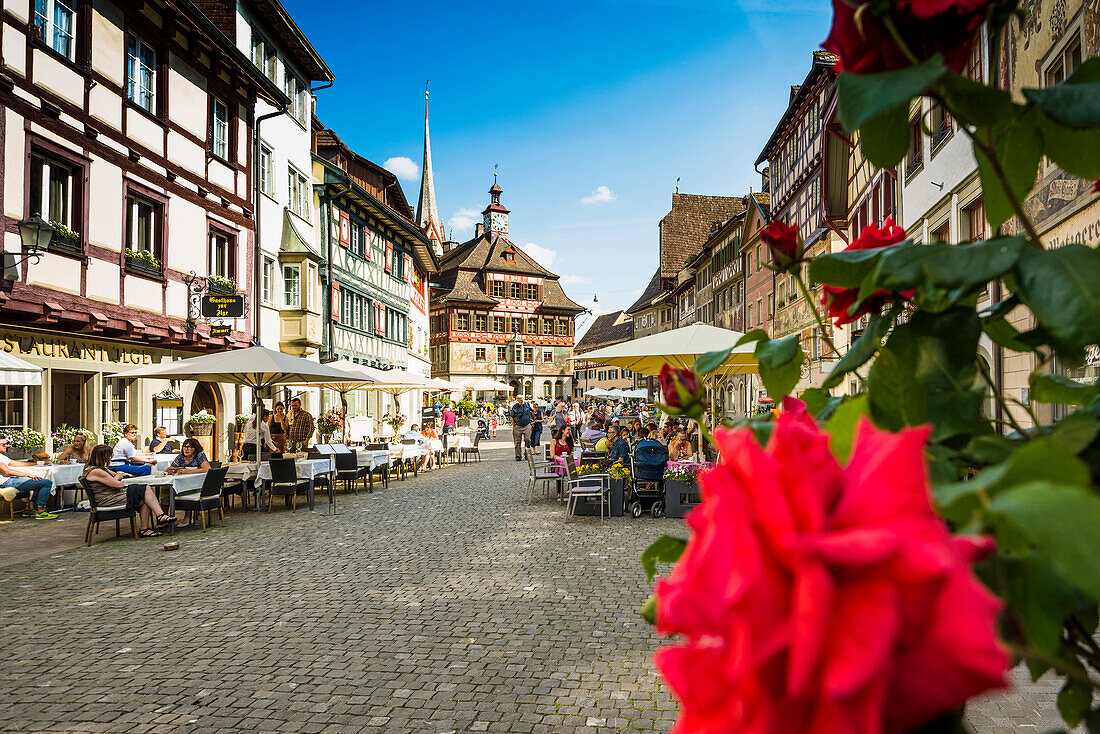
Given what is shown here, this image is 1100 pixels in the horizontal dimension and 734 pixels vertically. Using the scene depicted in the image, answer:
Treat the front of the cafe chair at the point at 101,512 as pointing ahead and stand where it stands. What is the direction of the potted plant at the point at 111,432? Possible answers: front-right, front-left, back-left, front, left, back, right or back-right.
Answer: left

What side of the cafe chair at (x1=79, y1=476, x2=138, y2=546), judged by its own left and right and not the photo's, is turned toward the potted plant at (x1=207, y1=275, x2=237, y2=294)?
left

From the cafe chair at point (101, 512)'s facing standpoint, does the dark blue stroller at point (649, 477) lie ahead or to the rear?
ahead

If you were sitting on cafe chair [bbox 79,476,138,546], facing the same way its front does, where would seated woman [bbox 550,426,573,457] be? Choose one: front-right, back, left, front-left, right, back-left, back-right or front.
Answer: front

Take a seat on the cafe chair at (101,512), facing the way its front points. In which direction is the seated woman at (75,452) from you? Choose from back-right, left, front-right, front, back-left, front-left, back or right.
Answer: left

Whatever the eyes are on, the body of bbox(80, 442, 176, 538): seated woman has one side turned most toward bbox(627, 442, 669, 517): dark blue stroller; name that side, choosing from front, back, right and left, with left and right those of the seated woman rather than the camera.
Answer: front

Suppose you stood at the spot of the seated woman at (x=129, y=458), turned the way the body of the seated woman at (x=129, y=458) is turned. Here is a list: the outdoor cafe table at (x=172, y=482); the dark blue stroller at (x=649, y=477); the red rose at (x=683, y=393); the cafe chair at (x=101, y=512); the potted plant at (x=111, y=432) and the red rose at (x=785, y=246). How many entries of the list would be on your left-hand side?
1

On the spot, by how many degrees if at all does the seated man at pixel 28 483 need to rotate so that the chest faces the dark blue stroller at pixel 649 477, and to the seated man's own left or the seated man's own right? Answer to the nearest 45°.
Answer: approximately 45° to the seated man's own right

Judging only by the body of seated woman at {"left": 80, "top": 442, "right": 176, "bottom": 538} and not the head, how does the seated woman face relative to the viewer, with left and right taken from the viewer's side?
facing to the right of the viewer

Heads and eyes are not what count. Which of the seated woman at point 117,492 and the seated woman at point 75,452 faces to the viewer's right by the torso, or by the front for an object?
the seated woman at point 117,492

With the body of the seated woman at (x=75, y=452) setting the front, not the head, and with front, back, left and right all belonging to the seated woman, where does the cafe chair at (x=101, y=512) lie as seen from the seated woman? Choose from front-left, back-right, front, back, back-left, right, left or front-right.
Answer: front-left

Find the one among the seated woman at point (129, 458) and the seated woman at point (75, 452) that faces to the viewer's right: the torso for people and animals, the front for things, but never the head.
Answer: the seated woman at point (129, 458)

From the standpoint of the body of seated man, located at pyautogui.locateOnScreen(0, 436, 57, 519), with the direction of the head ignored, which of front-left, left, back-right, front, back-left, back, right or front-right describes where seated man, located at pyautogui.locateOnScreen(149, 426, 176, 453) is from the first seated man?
front-left
